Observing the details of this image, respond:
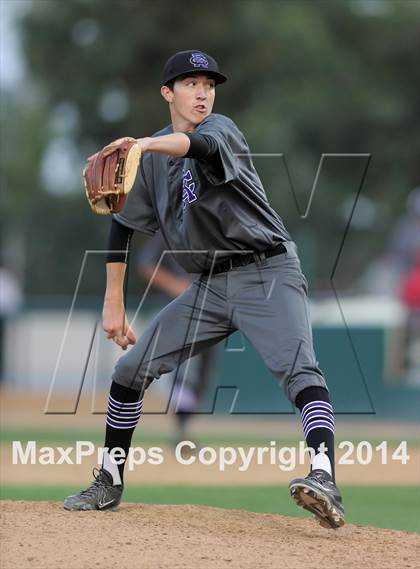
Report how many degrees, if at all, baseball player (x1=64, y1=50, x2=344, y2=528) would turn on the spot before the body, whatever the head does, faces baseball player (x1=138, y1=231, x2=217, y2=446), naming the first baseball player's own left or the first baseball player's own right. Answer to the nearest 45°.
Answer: approximately 135° to the first baseball player's own right

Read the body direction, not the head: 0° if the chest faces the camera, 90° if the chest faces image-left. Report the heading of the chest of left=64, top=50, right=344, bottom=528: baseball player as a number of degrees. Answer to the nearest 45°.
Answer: approximately 45°
